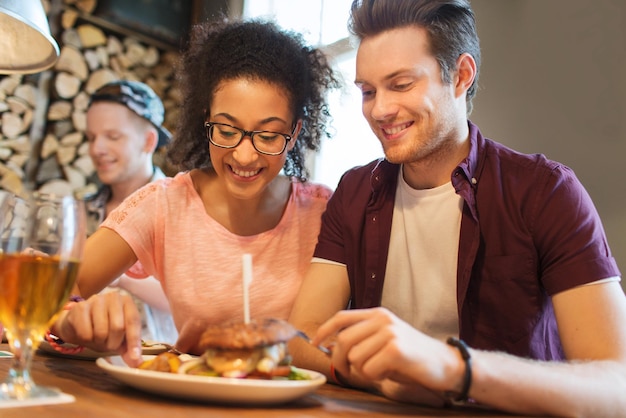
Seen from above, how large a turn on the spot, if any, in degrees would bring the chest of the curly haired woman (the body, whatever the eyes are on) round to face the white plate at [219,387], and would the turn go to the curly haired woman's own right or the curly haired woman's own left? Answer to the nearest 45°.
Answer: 0° — they already face it

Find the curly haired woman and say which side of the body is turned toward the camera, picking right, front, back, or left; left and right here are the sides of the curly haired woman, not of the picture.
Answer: front

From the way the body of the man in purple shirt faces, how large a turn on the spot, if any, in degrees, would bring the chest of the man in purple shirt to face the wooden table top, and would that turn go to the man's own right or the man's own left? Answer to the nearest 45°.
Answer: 0° — they already face it

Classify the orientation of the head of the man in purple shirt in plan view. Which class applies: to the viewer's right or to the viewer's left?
to the viewer's left

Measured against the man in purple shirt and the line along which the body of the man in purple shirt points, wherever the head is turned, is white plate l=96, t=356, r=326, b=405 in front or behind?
in front

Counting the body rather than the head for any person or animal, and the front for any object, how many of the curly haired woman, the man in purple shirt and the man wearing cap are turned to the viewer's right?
0

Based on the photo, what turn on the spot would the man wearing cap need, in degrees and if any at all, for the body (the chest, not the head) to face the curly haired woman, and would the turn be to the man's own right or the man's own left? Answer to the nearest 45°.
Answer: approximately 45° to the man's own left

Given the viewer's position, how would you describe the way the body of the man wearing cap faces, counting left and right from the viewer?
facing the viewer and to the left of the viewer

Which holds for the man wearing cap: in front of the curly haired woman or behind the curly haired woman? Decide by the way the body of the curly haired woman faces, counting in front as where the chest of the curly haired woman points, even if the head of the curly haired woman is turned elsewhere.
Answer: behind

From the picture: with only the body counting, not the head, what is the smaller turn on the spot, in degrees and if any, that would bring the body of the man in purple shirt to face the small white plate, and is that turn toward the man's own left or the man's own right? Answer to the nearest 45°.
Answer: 0° — they already face it

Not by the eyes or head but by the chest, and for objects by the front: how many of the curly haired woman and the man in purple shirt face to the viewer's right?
0

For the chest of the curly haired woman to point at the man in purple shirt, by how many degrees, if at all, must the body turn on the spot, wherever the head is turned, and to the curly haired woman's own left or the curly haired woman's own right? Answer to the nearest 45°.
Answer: approximately 45° to the curly haired woman's own left
